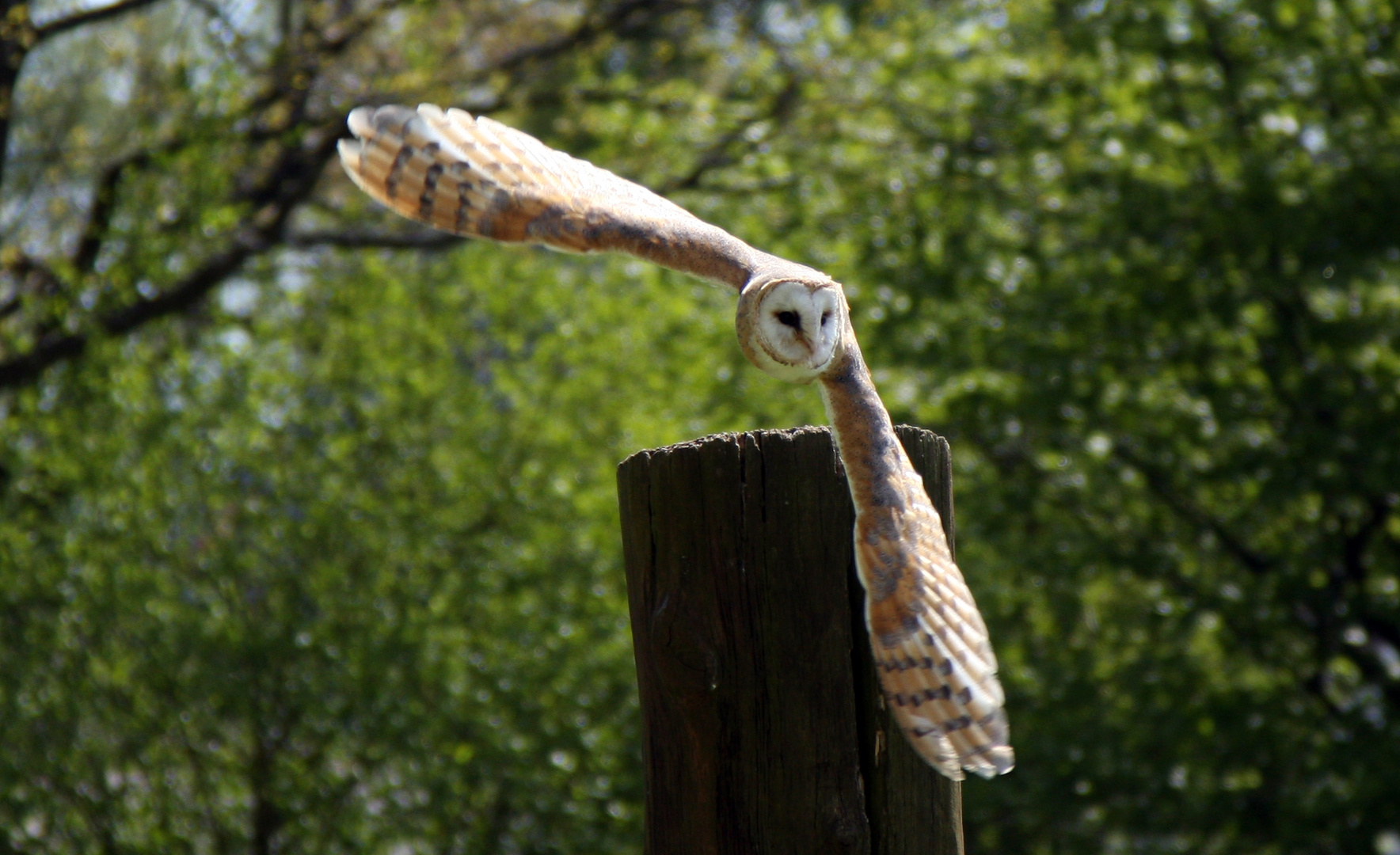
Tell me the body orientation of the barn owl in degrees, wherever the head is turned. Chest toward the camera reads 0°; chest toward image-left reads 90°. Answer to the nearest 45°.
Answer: approximately 0°

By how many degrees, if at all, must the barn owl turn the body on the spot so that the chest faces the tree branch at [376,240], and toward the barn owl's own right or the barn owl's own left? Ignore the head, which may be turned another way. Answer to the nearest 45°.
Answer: approximately 180°

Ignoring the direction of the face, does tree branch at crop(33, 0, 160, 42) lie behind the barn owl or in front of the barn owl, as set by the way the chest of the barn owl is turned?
behind

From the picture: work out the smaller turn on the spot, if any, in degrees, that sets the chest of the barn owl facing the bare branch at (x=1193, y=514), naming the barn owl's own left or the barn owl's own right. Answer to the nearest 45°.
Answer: approximately 135° to the barn owl's own left

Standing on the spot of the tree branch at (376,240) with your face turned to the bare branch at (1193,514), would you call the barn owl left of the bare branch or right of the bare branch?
right
